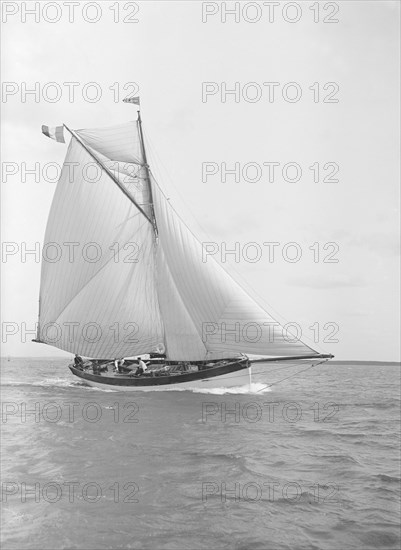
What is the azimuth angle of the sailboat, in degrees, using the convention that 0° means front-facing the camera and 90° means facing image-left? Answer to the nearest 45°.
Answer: approximately 270°
